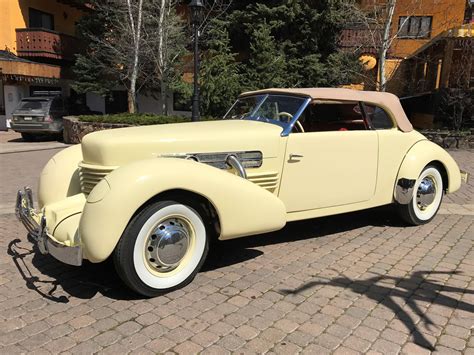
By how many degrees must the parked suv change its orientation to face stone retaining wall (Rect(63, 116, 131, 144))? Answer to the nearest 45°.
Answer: approximately 90° to its right

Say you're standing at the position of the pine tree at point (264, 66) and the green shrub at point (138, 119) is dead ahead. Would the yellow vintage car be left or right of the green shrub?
left

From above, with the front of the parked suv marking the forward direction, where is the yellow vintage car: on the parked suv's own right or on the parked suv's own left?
on the parked suv's own right

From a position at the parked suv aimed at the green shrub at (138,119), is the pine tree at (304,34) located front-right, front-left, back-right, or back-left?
front-left

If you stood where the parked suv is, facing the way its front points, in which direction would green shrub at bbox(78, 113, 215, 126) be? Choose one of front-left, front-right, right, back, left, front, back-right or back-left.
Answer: right

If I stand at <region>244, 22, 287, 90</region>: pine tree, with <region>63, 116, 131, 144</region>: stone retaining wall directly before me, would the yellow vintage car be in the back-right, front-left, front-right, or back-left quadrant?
front-left

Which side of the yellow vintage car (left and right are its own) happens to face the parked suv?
right

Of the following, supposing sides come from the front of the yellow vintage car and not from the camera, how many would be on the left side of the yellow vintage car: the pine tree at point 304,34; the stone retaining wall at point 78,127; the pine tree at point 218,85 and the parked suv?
0

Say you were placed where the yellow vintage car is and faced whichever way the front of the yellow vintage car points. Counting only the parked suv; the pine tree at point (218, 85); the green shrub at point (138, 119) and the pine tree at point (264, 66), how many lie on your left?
0

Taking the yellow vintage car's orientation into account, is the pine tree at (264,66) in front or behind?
behind

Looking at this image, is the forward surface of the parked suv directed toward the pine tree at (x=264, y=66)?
no

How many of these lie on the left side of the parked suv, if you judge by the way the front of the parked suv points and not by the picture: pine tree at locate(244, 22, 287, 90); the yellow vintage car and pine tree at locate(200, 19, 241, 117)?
0

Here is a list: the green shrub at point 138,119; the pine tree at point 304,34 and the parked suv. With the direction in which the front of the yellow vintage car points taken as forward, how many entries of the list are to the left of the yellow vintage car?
0

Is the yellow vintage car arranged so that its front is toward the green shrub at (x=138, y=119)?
no

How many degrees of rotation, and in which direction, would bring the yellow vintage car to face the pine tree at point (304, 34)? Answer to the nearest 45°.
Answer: approximately 135° to its right

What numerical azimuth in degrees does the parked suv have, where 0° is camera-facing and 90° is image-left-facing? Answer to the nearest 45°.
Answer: approximately 225°

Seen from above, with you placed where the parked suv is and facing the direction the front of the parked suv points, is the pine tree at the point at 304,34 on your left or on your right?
on your right
